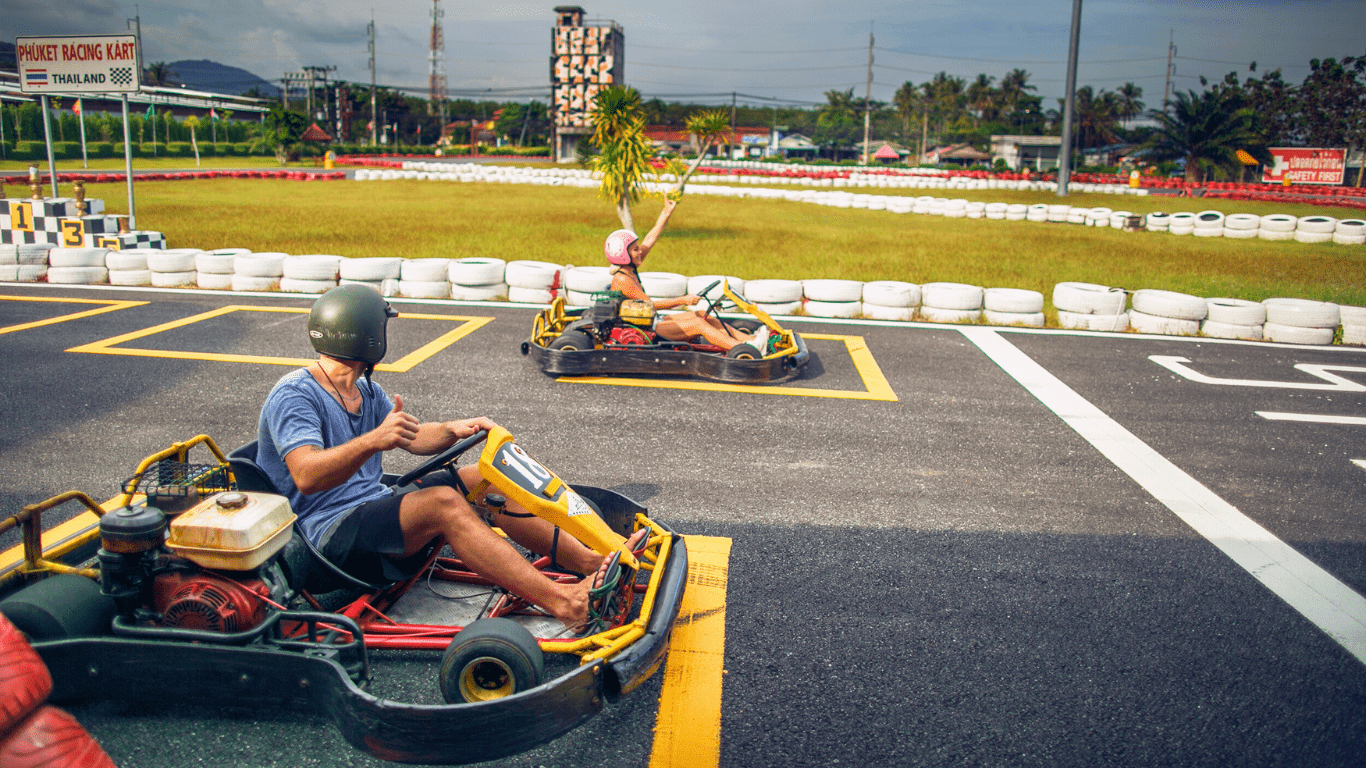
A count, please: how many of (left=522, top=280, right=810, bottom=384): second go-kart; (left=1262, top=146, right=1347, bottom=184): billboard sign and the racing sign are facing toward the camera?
2

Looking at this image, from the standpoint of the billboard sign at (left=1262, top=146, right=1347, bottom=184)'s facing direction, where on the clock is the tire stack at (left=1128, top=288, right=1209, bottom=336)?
The tire stack is roughly at 12 o'clock from the billboard sign.

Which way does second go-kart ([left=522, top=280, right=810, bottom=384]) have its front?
to the viewer's right

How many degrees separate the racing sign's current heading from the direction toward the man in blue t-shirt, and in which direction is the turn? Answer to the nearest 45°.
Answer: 0° — it already faces them

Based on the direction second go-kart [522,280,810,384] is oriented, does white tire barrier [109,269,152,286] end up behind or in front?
behind

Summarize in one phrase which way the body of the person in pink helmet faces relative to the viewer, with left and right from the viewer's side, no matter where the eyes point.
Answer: facing to the right of the viewer

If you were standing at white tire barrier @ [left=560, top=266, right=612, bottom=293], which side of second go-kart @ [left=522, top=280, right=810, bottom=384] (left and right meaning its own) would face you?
left

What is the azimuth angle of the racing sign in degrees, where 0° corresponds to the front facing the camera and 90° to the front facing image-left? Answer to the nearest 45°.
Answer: approximately 0°

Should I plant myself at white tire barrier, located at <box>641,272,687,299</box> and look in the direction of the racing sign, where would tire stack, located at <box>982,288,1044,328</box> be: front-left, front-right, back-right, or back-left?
back-right

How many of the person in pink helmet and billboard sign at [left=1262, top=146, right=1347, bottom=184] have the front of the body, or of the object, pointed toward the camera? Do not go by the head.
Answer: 1
